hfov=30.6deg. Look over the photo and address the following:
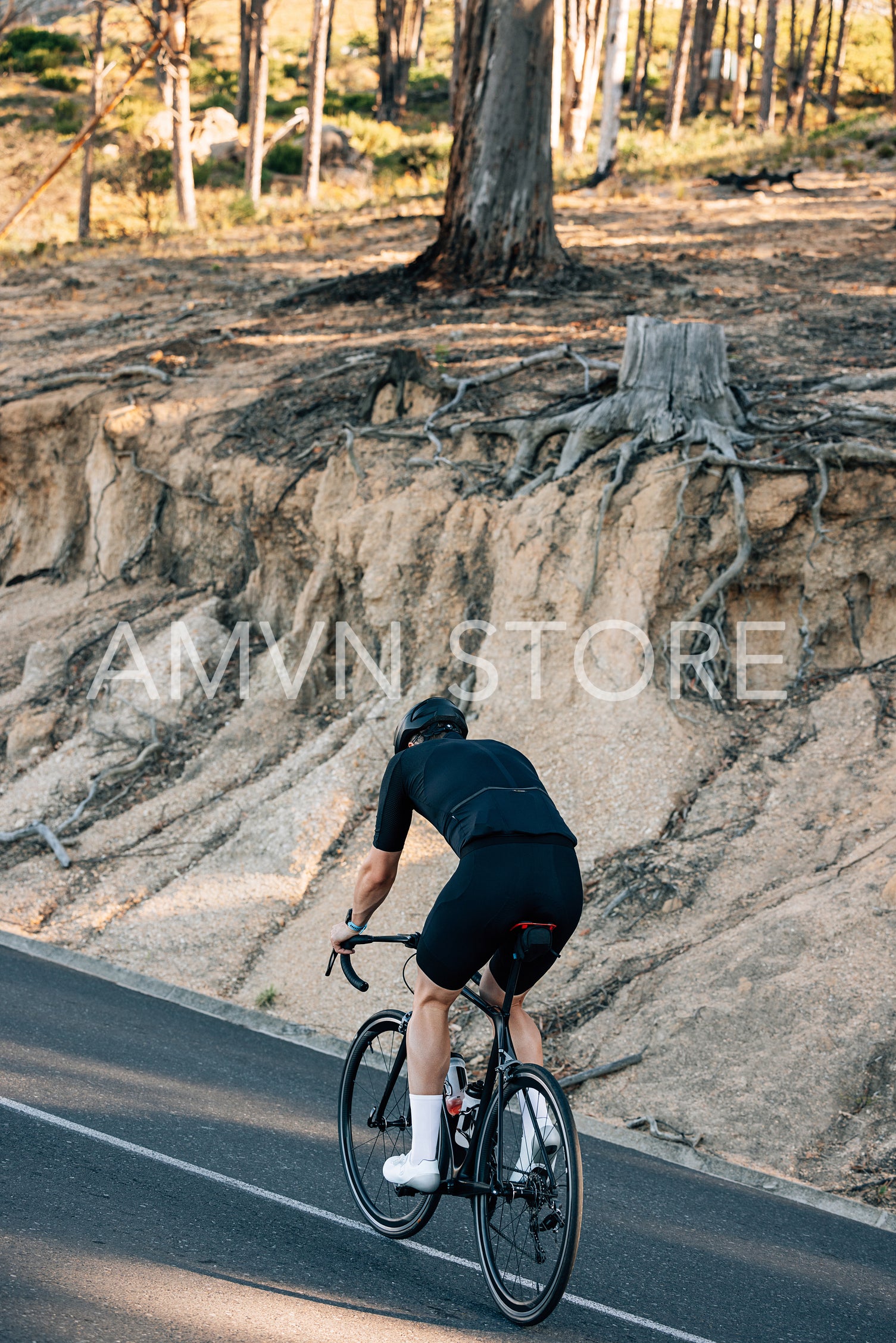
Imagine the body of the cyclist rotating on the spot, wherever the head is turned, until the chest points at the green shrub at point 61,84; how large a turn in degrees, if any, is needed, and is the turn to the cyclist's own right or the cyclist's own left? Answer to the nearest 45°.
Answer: approximately 45° to the cyclist's own right

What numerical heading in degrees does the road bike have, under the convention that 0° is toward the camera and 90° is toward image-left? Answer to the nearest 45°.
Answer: approximately 135°

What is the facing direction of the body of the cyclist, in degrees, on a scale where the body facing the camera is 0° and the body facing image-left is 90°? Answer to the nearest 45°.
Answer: approximately 135°

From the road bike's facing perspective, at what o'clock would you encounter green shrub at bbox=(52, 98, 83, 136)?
The green shrub is roughly at 1 o'clock from the road bike.

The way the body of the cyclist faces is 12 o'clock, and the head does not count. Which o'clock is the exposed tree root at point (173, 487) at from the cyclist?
The exposed tree root is roughly at 1 o'clock from the cyclist.

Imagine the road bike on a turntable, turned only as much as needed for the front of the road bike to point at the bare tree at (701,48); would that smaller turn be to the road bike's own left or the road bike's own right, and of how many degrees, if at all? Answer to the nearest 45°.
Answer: approximately 45° to the road bike's own right

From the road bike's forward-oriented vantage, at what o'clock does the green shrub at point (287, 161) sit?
The green shrub is roughly at 1 o'clock from the road bike.

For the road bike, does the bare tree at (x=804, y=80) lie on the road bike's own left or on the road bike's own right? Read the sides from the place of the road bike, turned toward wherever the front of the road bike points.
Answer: on the road bike's own right
